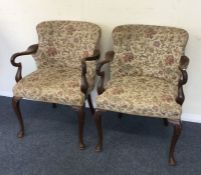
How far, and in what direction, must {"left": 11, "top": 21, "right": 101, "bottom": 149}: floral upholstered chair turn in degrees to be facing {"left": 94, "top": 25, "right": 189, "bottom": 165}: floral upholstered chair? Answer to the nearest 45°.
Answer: approximately 90° to its left

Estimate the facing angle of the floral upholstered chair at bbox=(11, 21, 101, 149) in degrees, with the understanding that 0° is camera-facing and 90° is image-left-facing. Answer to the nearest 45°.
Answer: approximately 45°
